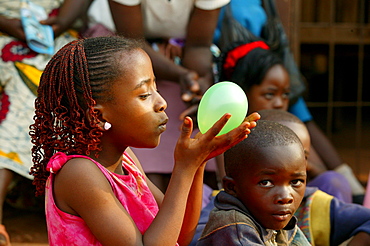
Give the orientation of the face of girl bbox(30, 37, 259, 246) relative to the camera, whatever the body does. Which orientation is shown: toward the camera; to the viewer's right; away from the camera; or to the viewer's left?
to the viewer's right

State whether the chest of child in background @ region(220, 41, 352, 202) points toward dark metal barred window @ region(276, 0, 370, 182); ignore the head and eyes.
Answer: no

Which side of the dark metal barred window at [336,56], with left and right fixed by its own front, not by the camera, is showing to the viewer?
front

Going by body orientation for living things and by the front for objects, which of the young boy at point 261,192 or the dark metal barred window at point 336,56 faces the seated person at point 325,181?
the dark metal barred window

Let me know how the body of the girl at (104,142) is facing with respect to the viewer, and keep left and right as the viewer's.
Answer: facing to the right of the viewer

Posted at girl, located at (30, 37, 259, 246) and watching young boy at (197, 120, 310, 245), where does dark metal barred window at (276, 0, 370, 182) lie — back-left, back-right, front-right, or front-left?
front-left

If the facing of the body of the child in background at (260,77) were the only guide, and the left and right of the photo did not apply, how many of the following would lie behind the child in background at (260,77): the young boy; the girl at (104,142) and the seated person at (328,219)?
0

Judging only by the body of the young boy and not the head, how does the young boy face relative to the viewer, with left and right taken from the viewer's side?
facing the viewer and to the right of the viewer

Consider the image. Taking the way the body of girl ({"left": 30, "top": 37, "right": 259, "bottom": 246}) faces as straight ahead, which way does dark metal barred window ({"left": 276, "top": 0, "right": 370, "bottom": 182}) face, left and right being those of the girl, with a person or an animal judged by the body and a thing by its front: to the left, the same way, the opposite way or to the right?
to the right

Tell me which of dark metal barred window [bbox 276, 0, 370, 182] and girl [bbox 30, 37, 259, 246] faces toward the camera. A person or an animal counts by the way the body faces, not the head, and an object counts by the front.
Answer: the dark metal barred window

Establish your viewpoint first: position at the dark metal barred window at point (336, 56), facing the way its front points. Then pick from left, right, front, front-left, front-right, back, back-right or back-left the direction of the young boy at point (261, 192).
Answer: front

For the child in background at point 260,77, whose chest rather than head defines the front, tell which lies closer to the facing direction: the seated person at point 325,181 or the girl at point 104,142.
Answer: the seated person

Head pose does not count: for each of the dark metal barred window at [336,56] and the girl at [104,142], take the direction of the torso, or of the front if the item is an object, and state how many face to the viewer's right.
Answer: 1

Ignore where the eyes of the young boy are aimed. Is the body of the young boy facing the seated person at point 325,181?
no
